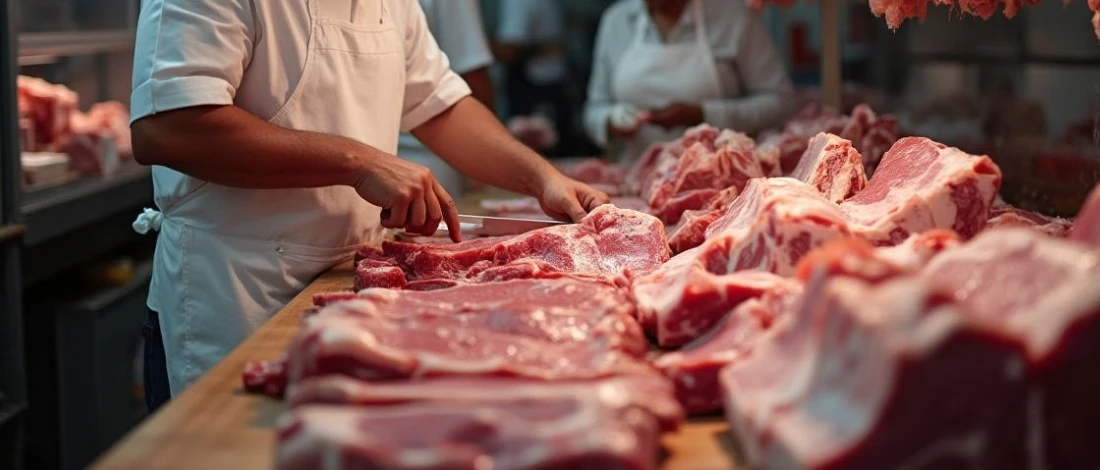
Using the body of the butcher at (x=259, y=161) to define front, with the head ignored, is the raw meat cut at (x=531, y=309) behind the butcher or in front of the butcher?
in front

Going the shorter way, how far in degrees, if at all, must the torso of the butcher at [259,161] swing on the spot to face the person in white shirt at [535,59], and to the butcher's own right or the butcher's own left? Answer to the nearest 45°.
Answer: approximately 135° to the butcher's own left

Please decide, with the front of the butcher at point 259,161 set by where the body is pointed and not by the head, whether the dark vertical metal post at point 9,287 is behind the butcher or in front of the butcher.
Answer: behind

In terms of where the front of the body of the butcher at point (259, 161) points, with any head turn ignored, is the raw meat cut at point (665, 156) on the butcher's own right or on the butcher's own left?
on the butcher's own left

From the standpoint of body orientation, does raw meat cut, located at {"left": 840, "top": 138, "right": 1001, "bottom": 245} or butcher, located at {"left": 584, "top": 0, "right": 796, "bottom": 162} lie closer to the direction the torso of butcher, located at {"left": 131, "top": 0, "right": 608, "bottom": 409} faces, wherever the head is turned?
the raw meat cut

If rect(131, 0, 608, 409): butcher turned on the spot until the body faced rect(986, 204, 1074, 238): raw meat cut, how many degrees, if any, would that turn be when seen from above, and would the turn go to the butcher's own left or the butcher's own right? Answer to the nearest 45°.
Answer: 0° — they already face it

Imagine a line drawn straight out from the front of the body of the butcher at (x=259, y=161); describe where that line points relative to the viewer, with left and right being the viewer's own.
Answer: facing the viewer and to the right of the viewer

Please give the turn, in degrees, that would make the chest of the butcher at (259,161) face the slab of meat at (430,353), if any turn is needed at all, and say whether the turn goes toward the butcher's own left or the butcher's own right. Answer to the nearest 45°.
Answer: approximately 45° to the butcher's own right

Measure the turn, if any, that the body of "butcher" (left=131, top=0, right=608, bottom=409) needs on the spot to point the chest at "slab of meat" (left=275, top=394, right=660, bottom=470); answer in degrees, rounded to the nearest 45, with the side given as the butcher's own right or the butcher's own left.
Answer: approximately 45° to the butcher's own right
